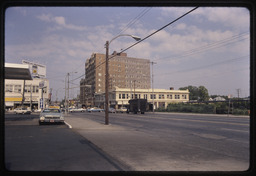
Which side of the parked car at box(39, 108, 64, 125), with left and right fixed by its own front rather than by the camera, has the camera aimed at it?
front
